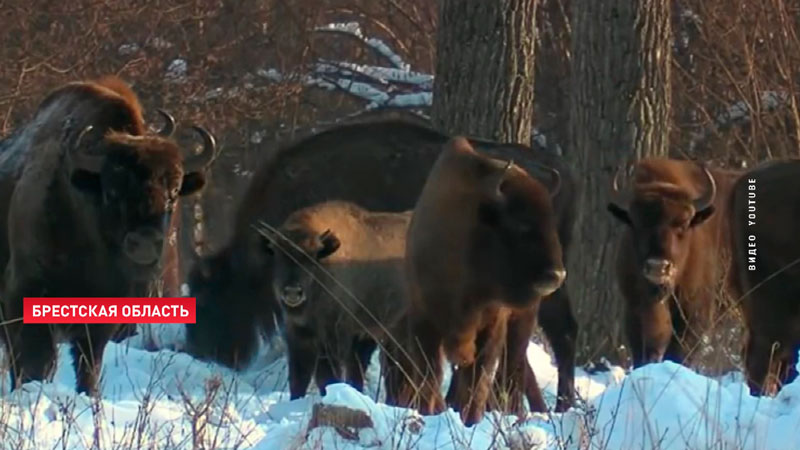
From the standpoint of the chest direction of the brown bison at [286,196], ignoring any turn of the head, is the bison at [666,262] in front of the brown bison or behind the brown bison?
behind

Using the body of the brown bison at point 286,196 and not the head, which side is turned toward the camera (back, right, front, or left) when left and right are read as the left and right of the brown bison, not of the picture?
left

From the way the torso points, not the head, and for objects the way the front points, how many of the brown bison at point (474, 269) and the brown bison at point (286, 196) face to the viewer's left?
1

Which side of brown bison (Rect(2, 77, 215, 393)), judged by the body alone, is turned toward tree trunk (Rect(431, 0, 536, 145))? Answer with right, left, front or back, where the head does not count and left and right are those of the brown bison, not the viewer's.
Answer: left

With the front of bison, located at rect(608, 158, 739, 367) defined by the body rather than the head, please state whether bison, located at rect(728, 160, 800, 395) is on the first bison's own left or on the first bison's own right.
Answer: on the first bison's own left

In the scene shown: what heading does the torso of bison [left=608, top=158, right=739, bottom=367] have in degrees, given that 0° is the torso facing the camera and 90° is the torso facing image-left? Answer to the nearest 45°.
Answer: approximately 45°

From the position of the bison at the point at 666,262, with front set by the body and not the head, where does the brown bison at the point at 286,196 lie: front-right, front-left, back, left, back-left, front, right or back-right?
front-right

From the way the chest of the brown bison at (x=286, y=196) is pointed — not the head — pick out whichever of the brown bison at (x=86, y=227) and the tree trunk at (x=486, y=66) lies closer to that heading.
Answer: the brown bison

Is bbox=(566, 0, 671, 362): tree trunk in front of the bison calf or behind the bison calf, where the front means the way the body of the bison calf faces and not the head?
behind

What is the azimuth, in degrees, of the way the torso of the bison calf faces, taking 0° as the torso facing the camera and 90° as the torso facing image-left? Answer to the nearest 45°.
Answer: approximately 45°

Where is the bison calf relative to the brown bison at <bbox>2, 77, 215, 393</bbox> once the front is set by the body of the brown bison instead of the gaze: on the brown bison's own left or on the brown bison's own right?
on the brown bison's own left

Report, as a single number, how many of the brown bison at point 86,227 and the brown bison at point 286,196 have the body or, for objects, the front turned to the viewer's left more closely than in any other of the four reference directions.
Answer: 1
